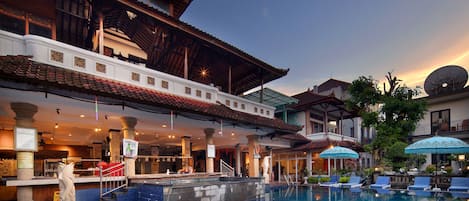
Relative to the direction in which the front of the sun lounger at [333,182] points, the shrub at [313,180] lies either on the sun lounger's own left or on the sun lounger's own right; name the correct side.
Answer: on the sun lounger's own right

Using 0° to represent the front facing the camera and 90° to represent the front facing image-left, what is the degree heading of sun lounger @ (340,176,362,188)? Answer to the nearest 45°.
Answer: approximately 45°

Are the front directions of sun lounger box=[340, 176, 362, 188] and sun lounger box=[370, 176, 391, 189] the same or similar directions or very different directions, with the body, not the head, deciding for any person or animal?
same or similar directions

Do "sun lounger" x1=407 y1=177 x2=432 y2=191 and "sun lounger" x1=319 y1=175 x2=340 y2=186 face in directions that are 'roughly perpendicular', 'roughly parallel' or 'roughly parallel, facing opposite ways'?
roughly parallel

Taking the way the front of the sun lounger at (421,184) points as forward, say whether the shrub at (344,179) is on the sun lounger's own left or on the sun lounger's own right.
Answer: on the sun lounger's own right

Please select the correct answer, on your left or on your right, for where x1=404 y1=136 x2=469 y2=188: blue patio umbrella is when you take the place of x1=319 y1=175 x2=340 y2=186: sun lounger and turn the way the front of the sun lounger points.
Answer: on your left

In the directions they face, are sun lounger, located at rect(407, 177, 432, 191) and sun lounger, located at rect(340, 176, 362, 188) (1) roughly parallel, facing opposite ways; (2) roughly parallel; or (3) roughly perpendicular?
roughly parallel

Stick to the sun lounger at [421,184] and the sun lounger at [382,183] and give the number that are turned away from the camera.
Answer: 0
